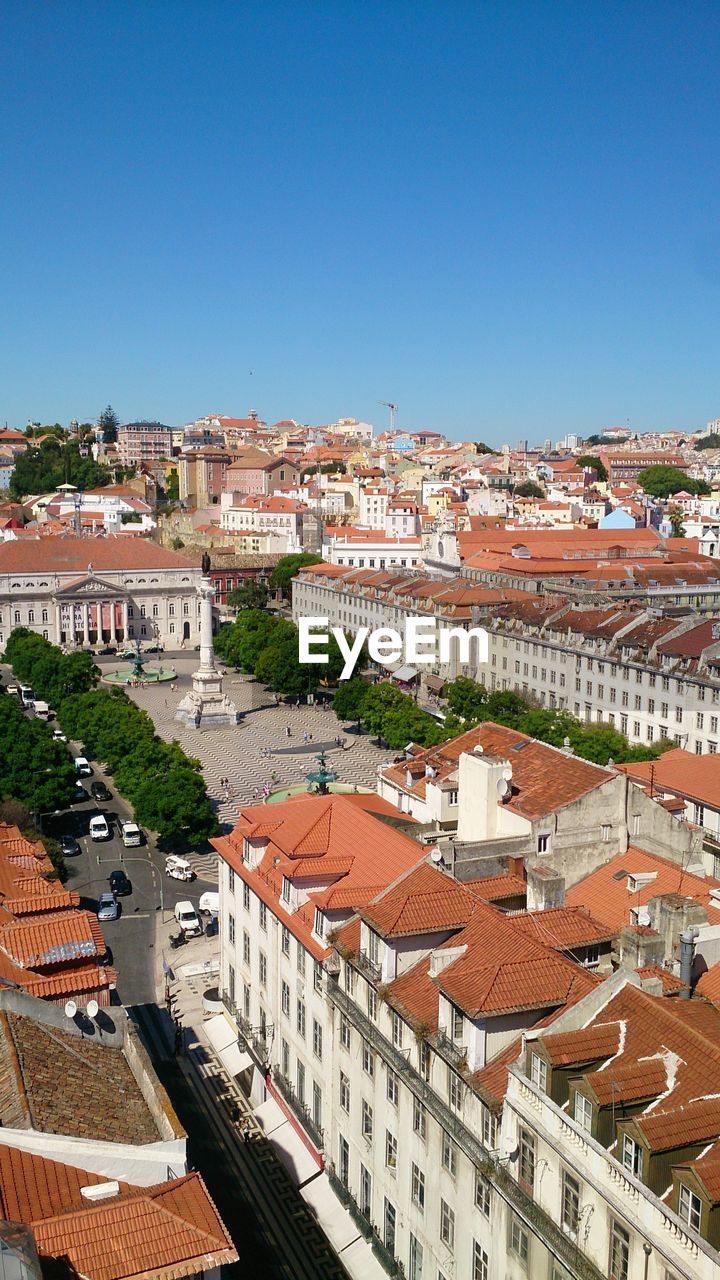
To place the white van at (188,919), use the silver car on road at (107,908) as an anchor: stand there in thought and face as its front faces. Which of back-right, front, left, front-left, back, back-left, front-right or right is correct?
front-left

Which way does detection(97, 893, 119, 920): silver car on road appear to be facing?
toward the camera
